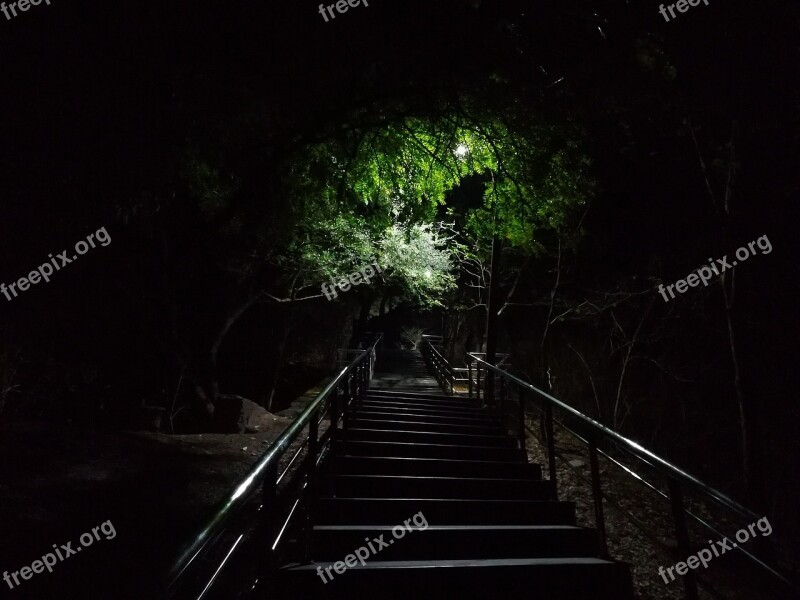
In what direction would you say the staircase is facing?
toward the camera
